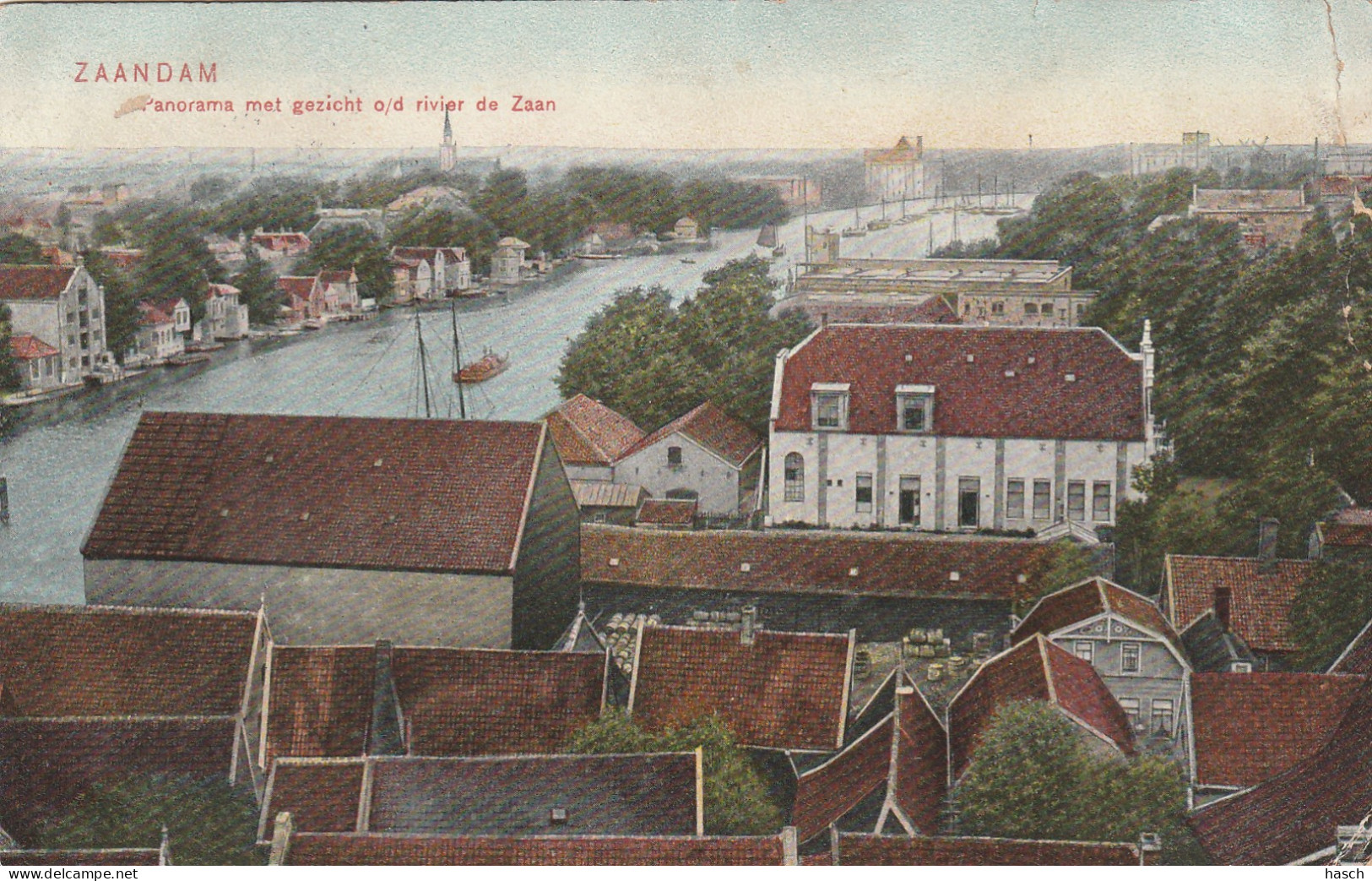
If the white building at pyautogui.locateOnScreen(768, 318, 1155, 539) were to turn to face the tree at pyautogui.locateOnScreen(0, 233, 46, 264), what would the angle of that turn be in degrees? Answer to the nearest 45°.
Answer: approximately 90° to its right

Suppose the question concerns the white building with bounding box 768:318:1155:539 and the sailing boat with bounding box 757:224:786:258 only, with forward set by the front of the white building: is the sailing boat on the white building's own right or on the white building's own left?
on the white building's own right

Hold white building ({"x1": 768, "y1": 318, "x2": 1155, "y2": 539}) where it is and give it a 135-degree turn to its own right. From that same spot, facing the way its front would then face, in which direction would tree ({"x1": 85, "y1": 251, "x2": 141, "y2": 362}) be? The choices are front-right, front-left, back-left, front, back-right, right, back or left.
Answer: front-left

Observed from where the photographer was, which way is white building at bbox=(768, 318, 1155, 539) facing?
facing the viewer

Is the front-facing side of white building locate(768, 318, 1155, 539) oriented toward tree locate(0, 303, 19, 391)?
no

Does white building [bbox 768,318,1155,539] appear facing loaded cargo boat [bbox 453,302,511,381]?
no

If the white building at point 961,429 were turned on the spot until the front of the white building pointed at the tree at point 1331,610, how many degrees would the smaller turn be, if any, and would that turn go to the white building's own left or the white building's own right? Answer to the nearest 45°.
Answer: approximately 90° to the white building's own left

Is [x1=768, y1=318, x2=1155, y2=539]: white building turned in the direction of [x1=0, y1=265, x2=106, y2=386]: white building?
no
